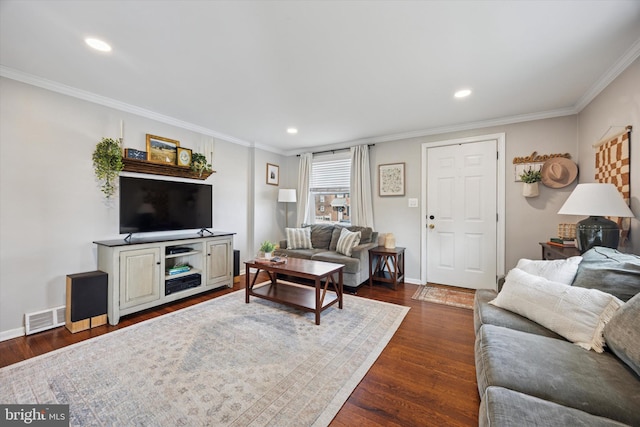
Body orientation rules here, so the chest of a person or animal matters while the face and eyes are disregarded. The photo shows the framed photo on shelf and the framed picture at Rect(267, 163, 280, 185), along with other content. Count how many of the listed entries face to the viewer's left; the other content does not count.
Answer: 0

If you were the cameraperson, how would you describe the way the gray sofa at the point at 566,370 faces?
facing to the left of the viewer

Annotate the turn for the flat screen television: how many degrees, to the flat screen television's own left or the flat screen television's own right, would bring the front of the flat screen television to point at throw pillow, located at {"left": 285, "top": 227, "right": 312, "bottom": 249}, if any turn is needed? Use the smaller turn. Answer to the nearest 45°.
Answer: approximately 45° to the flat screen television's own left

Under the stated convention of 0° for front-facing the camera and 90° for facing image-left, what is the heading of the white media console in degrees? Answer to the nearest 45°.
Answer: approximately 315°

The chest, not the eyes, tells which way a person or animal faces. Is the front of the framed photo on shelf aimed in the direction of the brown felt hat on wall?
yes

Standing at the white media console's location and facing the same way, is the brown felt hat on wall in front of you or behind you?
in front

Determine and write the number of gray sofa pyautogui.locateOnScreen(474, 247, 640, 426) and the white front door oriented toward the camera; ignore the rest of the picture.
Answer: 1

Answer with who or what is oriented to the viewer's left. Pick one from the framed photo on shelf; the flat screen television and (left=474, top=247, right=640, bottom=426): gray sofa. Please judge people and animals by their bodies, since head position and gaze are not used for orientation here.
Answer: the gray sofa

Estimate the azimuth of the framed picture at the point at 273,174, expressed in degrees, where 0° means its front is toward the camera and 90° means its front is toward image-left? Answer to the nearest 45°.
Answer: approximately 315°
